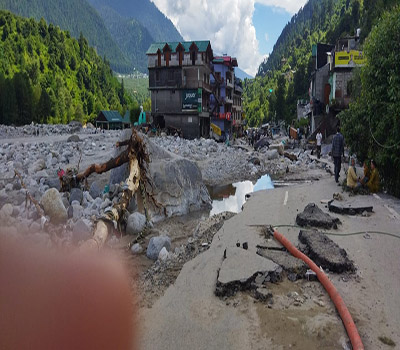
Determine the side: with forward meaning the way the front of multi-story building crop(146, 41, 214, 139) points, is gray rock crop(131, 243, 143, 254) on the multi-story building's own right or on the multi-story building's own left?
on the multi-story building's own right

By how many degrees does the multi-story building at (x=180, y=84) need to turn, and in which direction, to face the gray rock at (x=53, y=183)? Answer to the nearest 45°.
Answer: approximately 90° to its right

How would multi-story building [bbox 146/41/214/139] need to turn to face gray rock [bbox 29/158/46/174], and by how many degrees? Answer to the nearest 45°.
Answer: approximately 90° to its right

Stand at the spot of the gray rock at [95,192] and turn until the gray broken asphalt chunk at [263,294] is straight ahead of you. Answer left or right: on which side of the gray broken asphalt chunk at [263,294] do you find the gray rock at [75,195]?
right

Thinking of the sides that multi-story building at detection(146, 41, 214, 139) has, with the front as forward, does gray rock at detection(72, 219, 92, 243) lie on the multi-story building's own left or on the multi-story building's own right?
on the multi-story building's own right

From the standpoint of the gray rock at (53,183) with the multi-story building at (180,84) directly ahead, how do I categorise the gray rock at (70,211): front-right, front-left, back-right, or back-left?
back-right

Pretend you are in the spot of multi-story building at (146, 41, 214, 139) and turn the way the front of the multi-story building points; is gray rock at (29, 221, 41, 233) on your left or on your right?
on your right

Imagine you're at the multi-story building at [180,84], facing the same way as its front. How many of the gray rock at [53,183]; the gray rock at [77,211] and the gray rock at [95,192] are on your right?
3

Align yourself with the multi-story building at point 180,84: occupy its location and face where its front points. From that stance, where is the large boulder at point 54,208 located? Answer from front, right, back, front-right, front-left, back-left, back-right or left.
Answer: right

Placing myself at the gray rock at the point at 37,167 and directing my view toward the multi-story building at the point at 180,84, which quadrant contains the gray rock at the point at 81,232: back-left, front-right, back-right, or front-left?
back-right
